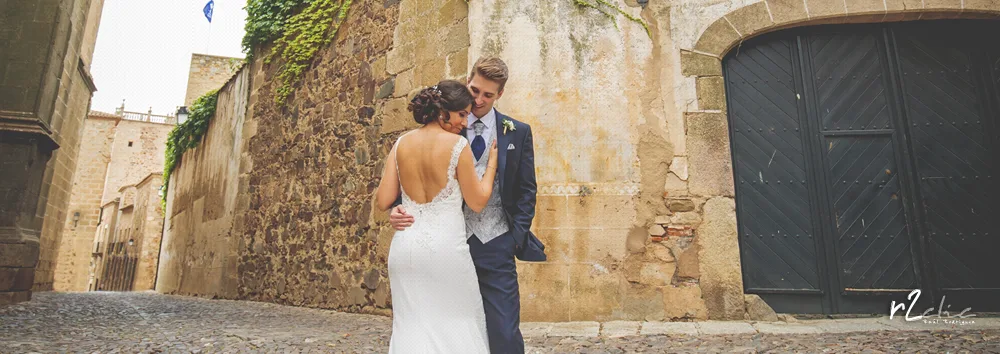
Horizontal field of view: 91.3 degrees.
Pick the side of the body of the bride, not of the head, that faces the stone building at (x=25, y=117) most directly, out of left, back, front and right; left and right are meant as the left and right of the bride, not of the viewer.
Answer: left

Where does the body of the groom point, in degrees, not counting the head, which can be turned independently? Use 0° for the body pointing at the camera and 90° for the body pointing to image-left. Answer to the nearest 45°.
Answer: approximately 45°

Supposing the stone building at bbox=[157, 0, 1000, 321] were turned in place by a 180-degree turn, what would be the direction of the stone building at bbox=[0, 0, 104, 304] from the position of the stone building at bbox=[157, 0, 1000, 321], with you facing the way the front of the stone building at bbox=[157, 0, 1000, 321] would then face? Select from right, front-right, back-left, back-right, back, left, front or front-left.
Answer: left

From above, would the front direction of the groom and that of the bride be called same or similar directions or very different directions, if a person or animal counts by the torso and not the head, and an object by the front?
very different directions

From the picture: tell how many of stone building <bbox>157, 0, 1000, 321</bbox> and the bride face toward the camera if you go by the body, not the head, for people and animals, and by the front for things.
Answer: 1

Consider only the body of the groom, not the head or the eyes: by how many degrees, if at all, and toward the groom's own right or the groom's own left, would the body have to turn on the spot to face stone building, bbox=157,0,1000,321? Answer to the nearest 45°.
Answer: approximately 180°

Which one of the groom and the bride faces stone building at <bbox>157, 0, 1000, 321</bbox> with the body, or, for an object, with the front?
the bride

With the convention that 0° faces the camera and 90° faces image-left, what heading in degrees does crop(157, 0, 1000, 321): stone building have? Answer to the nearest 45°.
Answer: approximately 0°

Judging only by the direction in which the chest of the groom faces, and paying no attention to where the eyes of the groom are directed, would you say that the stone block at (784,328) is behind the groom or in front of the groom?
behind
